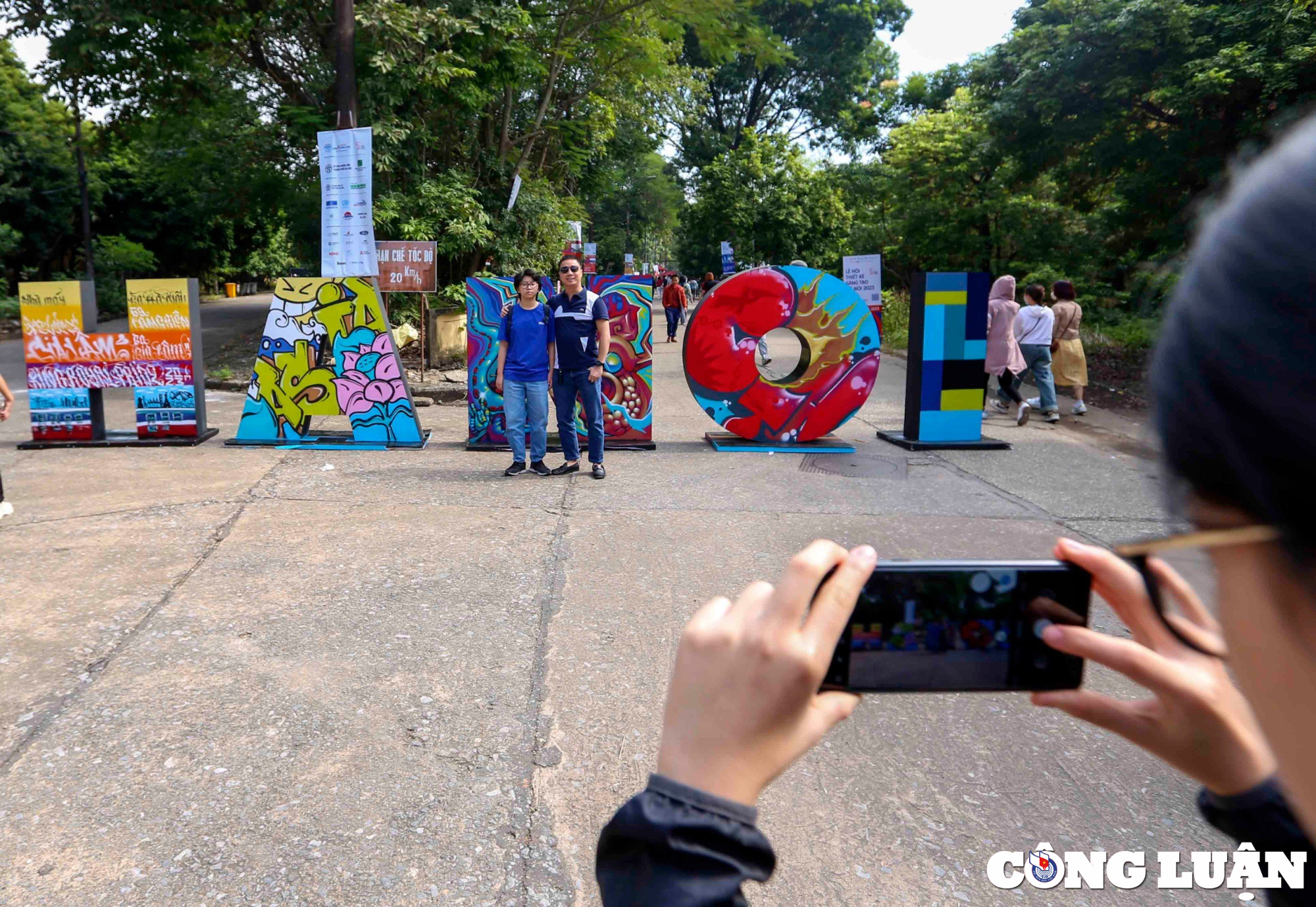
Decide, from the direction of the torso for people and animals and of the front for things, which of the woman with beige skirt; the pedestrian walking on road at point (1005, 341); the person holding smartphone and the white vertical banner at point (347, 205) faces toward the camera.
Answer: the white vertical banner

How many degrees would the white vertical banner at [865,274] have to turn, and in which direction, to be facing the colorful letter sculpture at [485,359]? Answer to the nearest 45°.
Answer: approximately 45° to its right

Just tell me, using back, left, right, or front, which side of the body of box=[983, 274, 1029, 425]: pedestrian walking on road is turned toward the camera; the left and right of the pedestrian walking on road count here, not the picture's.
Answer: back

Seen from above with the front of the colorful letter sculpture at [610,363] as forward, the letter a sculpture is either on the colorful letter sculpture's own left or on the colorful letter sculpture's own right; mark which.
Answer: on the colorful letter sculpture's own right

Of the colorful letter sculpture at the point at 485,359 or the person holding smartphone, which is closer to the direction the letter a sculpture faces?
the person holding smartphone

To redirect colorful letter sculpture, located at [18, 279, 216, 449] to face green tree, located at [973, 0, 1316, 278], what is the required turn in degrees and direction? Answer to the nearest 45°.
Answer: approximately 90° to its left

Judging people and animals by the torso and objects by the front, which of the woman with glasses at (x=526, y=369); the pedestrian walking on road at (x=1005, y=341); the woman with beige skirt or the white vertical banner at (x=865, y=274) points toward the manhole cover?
the white vertical banner

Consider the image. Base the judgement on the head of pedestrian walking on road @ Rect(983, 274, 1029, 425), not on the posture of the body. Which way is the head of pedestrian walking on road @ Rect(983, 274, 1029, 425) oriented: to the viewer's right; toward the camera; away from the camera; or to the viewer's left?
away from the camera

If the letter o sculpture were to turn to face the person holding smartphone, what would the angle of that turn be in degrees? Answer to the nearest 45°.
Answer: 0° — it already faces them
